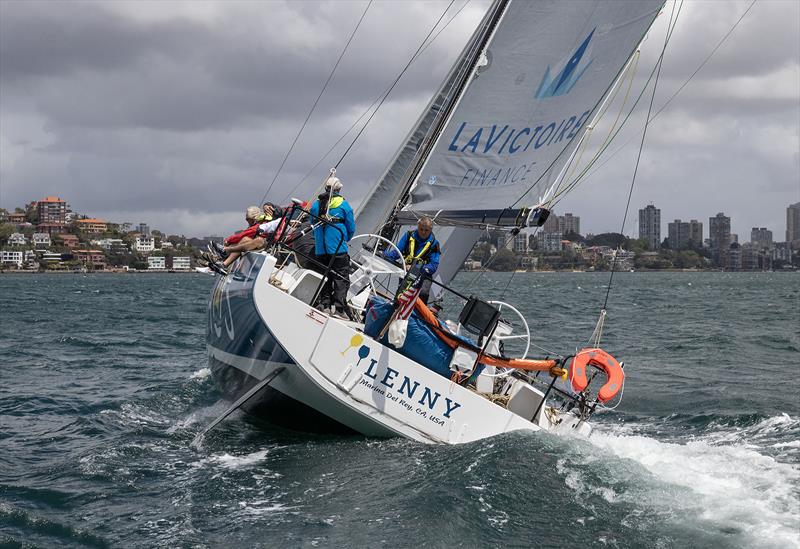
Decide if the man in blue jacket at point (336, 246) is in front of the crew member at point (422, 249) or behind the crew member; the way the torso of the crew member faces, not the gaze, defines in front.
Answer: in front

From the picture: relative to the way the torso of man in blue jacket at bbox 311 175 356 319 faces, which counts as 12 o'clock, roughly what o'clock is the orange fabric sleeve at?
The orange fabric sleeve is roughly at 4 o'clock from the man in blue jacket.

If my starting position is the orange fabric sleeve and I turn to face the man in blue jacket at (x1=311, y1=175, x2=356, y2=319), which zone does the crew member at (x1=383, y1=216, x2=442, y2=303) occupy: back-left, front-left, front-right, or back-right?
front-right

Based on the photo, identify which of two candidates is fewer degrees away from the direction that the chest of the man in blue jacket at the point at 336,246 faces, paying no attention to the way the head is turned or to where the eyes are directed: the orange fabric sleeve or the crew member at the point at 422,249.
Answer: the crew member

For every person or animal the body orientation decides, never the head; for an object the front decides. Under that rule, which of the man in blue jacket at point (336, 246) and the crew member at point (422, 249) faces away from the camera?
the man in blue jacket

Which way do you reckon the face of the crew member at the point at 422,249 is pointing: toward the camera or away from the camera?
toward the camera

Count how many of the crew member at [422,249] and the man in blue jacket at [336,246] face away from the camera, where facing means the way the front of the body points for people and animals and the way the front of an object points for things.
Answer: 1

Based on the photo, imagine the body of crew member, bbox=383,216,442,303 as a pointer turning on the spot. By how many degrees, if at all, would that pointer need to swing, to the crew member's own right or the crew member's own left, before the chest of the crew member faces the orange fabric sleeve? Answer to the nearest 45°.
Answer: approximately 45° to the crew member's own left

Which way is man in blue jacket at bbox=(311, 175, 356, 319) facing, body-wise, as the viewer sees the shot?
away from the camera

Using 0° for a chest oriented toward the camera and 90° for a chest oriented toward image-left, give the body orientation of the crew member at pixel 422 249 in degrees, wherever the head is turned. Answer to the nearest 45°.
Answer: approximately 45°
